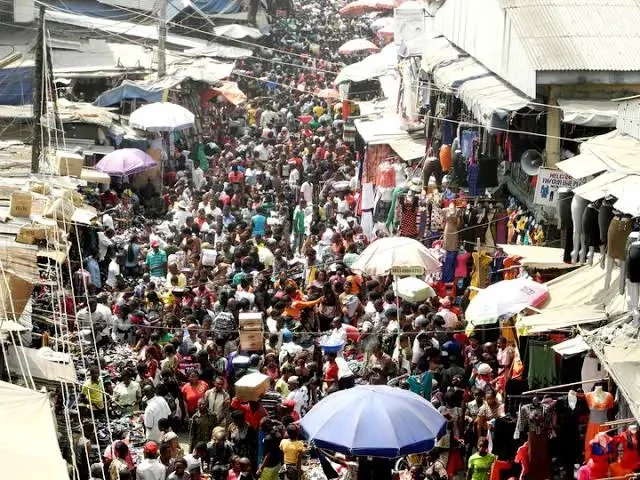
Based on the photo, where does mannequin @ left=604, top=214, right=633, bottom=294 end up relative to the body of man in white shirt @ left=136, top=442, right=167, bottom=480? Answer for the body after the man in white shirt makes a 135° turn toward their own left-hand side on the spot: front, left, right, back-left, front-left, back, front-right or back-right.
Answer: back-left

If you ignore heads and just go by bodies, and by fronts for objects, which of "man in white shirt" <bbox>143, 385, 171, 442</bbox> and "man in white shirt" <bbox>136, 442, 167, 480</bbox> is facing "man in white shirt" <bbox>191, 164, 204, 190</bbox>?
"man in white shirt" <bbox>136, 442, 167, 480</bbox>

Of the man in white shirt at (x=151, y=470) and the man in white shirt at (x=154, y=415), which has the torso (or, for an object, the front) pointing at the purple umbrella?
the man in white shirt at (x=151, y=470)

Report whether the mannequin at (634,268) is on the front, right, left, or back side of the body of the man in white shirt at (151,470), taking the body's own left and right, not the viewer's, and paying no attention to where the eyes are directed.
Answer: right

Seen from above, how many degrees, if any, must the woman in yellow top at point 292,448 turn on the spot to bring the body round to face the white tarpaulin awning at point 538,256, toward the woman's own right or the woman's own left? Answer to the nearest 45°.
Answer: approximately 45° to the woman's own right

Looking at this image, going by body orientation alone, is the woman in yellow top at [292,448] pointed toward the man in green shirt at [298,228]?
yes

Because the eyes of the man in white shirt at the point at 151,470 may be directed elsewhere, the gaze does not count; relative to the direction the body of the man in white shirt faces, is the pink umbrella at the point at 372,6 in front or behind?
in front

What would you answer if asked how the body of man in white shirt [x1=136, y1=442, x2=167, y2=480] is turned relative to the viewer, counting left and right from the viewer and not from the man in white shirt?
facing away from the viewer

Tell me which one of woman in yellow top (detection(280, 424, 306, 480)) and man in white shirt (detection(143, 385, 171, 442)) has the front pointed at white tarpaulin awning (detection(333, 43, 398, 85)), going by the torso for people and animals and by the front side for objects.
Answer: the woman in yellow top

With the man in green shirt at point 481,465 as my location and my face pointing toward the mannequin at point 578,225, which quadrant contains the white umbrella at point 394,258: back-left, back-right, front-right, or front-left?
front-left

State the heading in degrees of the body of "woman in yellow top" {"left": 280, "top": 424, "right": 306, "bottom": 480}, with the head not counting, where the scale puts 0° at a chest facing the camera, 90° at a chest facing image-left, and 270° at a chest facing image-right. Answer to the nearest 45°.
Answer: approximately 180°

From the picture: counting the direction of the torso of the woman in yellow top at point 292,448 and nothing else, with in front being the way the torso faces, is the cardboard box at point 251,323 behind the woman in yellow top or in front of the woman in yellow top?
in front

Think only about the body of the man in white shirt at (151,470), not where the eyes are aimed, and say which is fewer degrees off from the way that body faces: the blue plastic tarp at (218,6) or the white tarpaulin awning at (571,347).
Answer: the blue plastic tarp

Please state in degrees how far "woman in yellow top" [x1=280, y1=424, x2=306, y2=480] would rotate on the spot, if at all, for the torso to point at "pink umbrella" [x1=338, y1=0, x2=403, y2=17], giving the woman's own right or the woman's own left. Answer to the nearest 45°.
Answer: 0° — they already face it

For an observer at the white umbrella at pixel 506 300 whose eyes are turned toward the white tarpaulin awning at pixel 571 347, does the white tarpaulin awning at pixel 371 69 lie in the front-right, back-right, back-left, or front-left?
back-left

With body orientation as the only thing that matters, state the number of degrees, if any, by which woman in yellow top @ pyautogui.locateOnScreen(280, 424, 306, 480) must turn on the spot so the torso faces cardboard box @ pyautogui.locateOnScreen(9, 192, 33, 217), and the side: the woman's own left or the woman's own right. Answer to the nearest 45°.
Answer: approximately 45° to the woman's own left

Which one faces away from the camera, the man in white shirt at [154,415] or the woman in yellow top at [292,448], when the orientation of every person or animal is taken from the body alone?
the woman in yellow top
